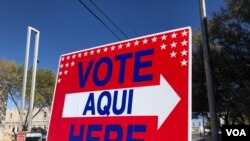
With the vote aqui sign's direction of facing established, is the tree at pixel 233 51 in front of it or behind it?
behind

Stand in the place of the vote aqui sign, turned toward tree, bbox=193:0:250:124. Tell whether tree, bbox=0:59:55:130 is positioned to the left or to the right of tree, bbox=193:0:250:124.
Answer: left

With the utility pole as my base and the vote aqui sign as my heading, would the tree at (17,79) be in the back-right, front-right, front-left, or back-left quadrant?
back-right

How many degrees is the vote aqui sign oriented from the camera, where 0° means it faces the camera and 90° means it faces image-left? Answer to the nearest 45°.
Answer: approximately 45°

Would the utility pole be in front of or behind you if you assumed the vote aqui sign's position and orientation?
behind

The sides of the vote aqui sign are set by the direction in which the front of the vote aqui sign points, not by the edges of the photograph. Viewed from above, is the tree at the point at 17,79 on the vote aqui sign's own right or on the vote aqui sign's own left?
on the vote aqui sign's own right
